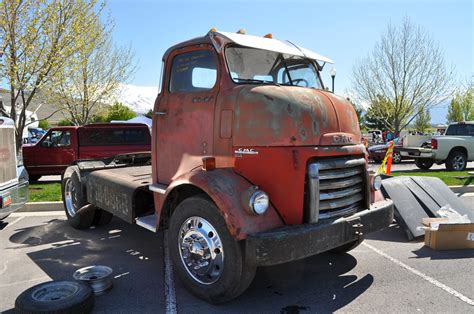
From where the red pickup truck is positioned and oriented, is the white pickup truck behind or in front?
behind

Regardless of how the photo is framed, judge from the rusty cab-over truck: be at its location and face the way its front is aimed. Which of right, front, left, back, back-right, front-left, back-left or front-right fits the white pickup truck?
left

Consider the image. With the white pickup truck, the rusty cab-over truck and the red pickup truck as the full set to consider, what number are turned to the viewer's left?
1

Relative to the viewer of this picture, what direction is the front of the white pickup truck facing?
facing away from the viewer and to the right of the viewer

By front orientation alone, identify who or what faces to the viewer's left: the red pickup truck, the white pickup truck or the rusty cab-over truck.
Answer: the red pickup truck

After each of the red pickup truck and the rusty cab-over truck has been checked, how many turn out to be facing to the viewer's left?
1

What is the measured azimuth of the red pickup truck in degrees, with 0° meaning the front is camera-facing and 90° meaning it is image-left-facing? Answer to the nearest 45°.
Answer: approximately 90°

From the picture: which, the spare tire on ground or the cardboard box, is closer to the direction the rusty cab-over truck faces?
the cardboard box

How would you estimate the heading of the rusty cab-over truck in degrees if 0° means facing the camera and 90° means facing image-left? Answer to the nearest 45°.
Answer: approximately 315°

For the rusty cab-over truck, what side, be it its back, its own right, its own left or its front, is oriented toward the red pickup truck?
back

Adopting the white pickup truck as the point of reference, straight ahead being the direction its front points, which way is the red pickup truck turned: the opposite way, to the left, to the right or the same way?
the opposite way

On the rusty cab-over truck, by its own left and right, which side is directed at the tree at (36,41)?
back
